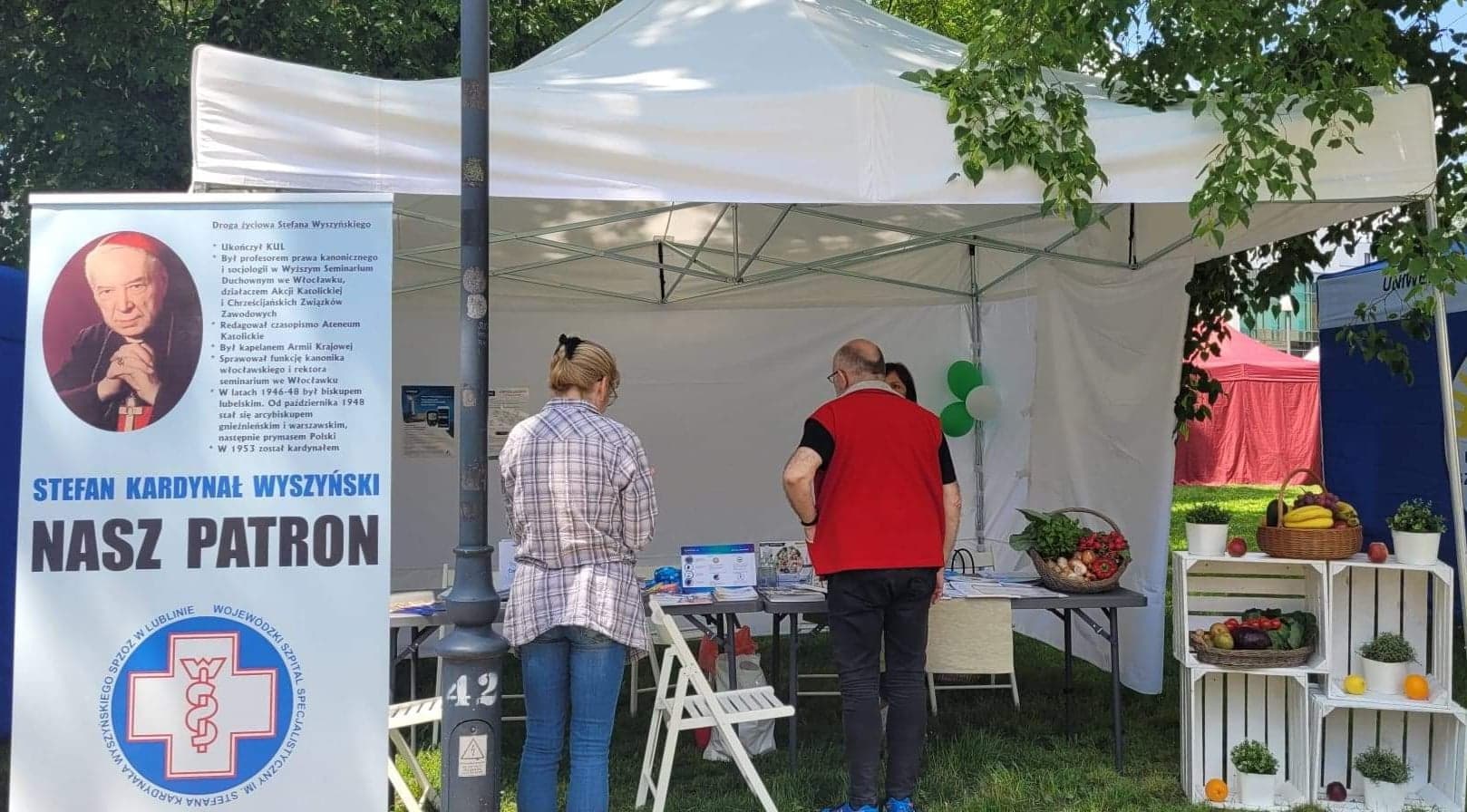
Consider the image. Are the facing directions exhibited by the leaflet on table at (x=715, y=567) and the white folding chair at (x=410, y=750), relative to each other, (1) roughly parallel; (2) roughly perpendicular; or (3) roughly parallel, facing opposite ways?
roughly perpendicular

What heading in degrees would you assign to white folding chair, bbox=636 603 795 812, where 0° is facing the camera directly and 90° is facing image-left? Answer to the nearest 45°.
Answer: approximately 270°

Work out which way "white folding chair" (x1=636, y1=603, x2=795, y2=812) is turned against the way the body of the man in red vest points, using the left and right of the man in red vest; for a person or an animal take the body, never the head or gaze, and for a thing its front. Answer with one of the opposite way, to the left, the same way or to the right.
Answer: to the right

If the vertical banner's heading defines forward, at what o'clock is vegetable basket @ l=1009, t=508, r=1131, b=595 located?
The vegetable basket is roughly at 9 o'clock from the vertical banner.

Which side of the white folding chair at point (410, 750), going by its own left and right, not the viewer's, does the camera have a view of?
right

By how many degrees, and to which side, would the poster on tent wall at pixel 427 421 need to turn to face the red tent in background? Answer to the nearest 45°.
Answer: approximately 135° to its left

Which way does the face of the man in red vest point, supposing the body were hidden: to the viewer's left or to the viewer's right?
to the viewer's left

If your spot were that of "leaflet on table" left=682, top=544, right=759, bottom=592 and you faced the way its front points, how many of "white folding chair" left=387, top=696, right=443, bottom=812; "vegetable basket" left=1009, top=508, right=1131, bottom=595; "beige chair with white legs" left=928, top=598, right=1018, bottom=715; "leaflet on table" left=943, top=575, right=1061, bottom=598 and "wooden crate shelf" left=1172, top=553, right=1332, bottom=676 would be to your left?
4

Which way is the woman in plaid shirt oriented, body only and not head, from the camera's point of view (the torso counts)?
away from the camera

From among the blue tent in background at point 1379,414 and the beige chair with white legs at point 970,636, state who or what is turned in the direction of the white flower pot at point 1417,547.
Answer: the blue tent in background
